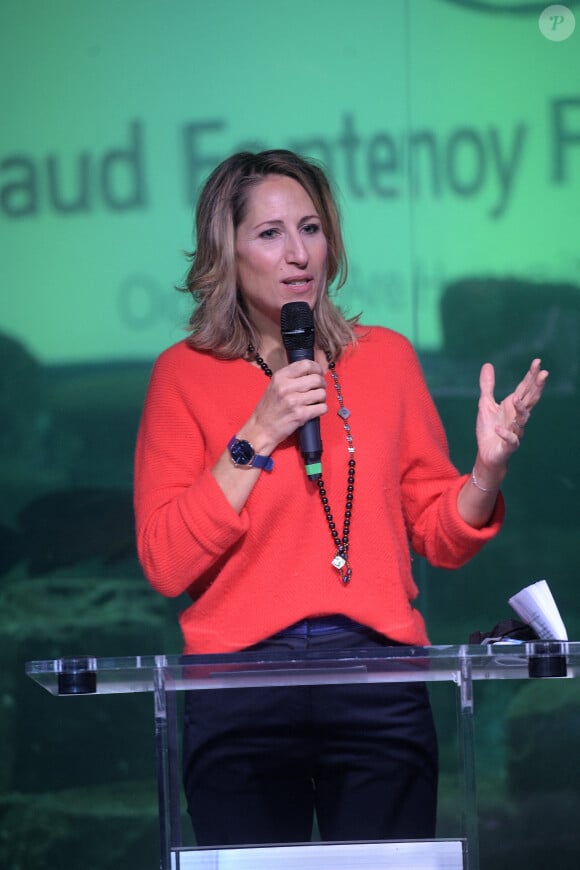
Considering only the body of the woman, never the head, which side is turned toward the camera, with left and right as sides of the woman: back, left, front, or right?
front
